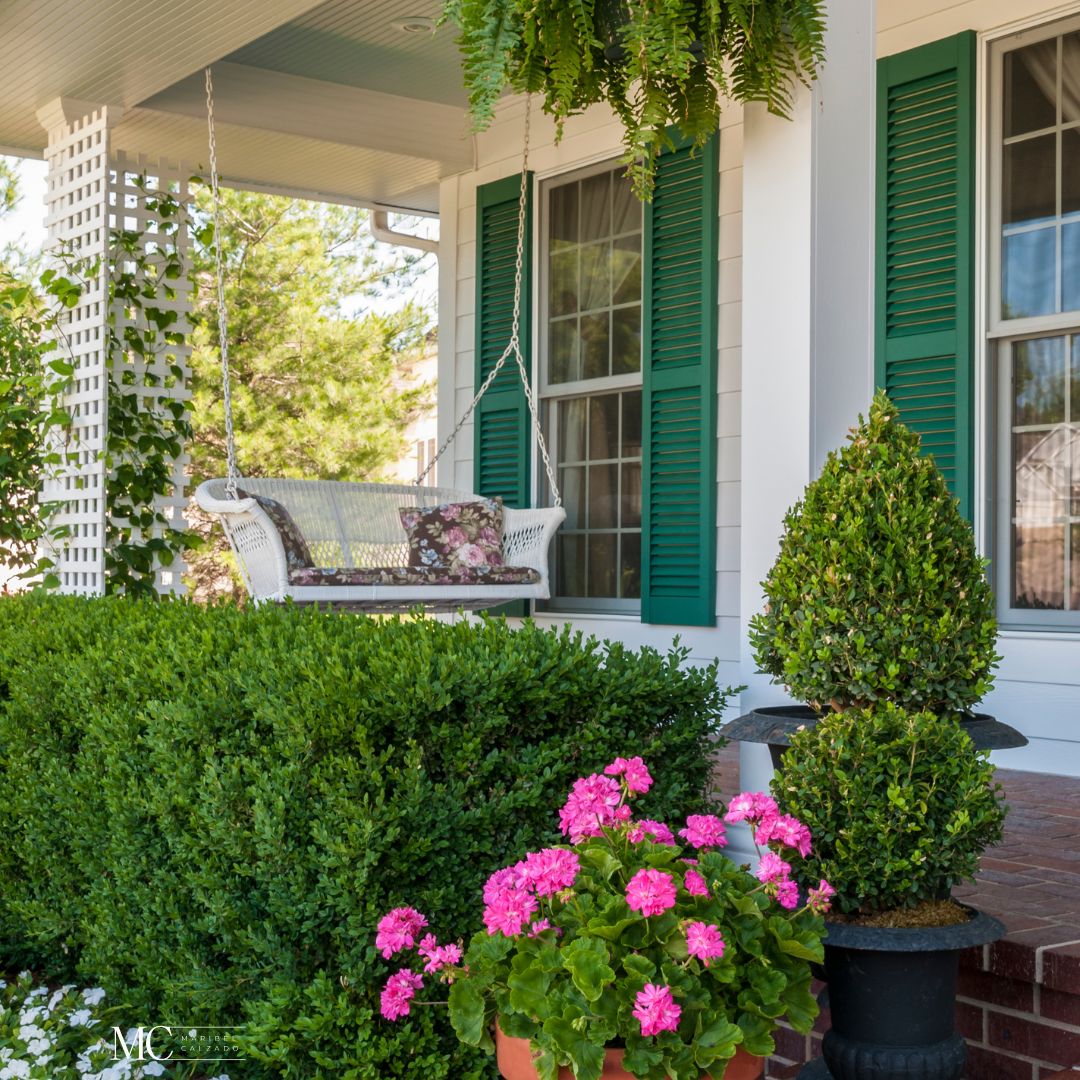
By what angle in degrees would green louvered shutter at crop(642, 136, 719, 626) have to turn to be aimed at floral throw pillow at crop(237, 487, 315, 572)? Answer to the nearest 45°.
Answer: approximately 45° to its right

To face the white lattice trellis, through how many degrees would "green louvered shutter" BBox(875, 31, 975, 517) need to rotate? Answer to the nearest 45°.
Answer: approximately 45° to its right

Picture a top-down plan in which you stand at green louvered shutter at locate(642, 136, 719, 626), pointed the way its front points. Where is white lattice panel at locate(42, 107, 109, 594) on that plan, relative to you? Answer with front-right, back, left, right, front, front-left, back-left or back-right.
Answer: front-right

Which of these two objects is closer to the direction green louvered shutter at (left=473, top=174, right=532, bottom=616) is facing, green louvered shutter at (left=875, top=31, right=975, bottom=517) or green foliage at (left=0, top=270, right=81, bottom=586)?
the green foliage

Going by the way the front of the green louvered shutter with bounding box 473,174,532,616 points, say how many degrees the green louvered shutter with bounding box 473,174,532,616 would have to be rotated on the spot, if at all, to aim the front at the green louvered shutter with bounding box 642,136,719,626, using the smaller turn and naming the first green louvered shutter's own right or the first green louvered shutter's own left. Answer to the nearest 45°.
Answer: approximately 90° to the first green louvered shutter's own left

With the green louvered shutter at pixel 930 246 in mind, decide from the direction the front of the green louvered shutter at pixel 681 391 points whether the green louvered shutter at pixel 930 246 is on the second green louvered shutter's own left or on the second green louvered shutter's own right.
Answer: on the second green louvered shutter's own left

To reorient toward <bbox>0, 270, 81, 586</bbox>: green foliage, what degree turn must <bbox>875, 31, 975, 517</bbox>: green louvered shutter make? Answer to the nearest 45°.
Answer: approximately 45° to its right

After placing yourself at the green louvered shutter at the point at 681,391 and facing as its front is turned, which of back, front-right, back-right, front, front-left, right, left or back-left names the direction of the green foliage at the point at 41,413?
front-right

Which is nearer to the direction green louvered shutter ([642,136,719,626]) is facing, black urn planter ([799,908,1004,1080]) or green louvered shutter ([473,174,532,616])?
the black urn planter

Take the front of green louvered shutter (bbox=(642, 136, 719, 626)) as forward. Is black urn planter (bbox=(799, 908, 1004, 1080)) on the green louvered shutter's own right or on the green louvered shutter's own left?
on the green louvered shutter's own left

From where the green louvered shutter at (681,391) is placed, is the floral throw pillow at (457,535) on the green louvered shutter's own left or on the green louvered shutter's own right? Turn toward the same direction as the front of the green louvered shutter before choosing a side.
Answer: on the green louvered shutter's own right

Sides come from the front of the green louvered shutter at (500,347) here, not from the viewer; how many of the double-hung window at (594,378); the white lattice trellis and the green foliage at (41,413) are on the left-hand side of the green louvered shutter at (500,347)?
1

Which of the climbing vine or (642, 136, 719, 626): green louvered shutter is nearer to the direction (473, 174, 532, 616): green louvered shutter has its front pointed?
the climbing vine

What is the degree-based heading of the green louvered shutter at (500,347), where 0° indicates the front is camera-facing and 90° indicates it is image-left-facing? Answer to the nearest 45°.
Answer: approximately 45°
